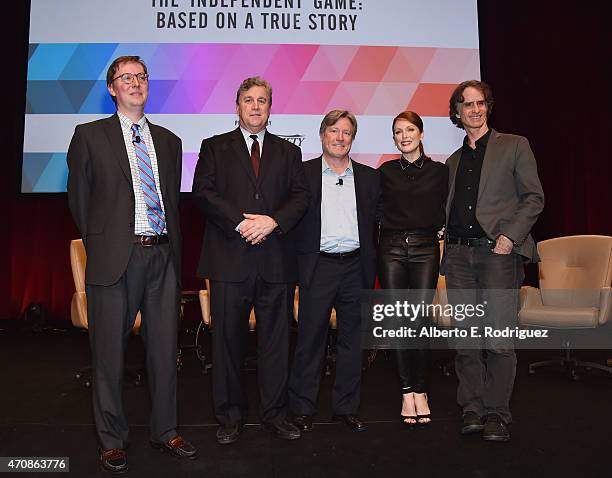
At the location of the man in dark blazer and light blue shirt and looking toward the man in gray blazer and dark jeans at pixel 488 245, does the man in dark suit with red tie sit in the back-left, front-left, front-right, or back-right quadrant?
back-right

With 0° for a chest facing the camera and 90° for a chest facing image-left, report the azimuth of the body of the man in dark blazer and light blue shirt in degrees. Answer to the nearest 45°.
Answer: approximately 0°

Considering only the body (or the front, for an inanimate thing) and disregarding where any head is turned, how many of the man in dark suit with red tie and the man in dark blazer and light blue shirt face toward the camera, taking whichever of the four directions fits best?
2

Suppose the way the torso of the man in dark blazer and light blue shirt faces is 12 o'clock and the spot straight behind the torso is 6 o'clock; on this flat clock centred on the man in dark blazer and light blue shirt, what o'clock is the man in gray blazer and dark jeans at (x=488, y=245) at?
The man in gray blazer and dark jeans is roughly at 9 o'clock from the man in dark blazer and light blue shirt.

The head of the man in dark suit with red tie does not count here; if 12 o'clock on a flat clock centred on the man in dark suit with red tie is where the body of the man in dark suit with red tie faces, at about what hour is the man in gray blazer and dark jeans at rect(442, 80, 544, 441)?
The man in gray blazer and dark jeans is roughly at 9 o'clock from the man in dark suit with red tie.

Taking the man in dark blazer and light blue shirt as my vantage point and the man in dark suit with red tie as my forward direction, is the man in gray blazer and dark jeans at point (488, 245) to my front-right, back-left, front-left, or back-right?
back-left

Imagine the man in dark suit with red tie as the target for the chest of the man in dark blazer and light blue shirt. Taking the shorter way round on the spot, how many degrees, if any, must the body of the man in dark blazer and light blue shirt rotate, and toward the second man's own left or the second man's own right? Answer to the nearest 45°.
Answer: approximately 45° to the second man's own right

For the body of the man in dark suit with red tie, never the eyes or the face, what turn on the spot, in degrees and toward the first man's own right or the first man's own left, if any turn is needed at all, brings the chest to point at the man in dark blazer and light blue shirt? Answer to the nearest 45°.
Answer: approximately 90° to the first man's own left
